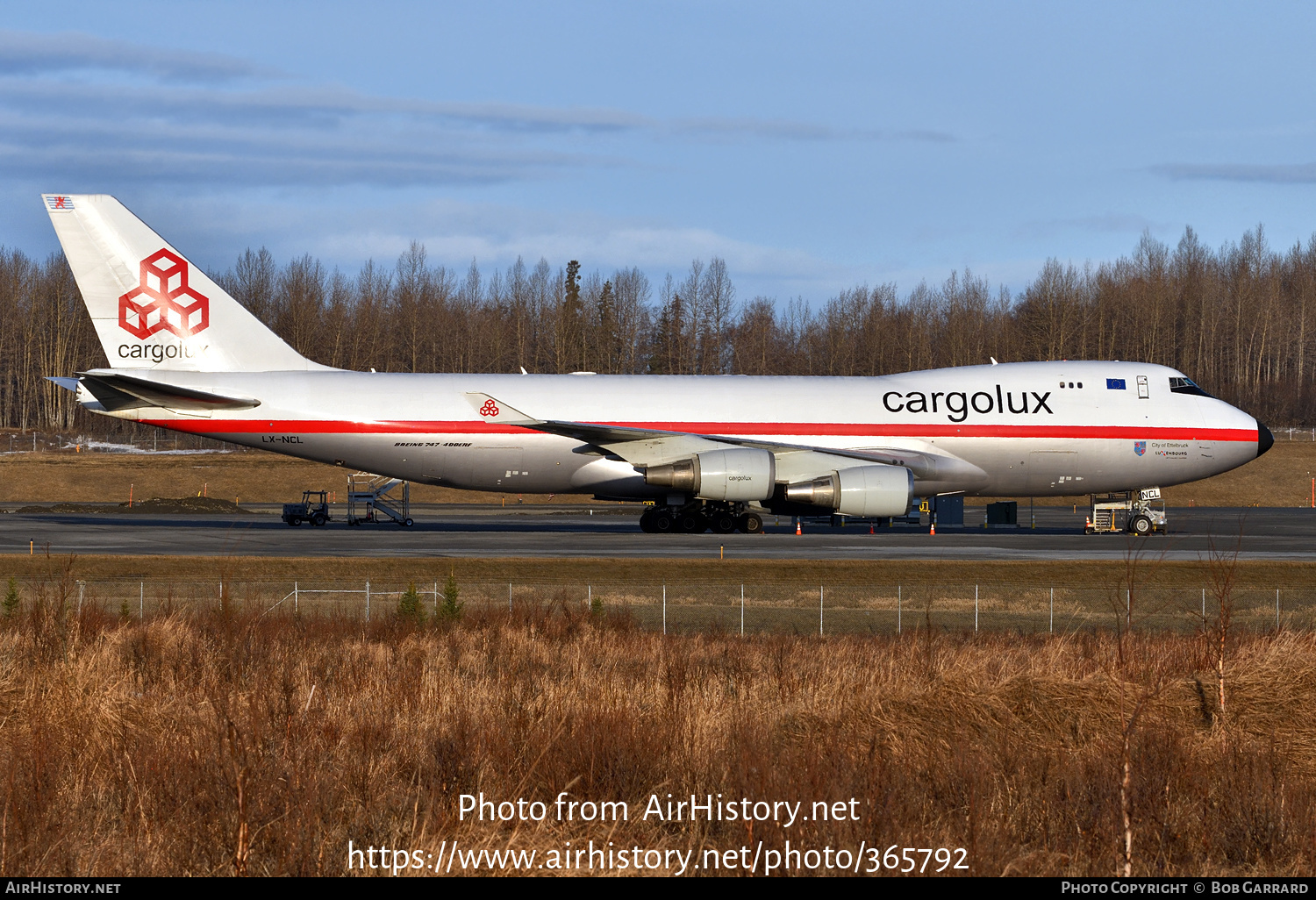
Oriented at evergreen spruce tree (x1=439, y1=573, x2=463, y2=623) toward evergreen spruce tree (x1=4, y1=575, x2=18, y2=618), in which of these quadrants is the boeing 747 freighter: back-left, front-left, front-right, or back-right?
back-right

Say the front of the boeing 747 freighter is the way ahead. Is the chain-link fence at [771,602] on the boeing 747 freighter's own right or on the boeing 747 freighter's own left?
on the boeing 747 freighter's own right

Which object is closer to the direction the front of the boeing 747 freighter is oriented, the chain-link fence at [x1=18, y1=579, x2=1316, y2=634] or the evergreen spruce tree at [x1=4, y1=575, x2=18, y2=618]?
the chain-link fence

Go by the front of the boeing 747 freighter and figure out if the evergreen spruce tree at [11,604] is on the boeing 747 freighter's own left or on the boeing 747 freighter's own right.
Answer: on the boeing 747 freighter's own right

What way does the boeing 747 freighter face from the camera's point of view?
to the viewer's right

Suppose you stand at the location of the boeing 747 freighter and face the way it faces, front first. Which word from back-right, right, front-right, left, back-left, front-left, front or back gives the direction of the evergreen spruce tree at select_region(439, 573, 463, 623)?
right
